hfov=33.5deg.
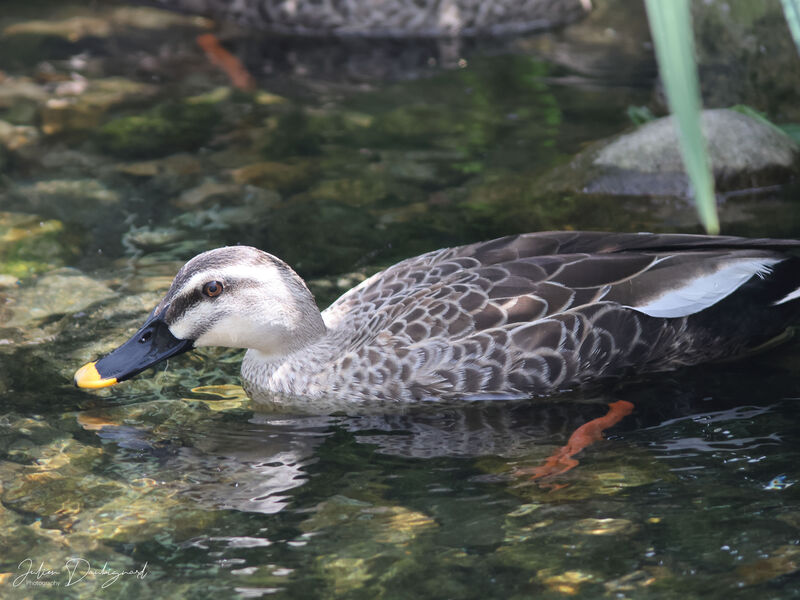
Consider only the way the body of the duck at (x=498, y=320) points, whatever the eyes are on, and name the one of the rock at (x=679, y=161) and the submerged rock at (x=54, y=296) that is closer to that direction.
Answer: the submerged rock

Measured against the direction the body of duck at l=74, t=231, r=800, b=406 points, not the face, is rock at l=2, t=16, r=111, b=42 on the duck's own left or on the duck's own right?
on the duck's own right

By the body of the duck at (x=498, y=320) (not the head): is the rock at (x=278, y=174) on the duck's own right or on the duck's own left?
on the duck's own right

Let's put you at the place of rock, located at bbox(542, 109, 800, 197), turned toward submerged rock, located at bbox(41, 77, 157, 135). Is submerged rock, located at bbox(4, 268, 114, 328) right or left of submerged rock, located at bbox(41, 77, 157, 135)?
left

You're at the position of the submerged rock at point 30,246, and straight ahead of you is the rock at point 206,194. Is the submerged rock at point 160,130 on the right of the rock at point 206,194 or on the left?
left

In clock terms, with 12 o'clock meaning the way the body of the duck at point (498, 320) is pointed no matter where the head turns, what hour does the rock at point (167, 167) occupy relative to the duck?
The rock is roughly at 2 o'clock from the duck.

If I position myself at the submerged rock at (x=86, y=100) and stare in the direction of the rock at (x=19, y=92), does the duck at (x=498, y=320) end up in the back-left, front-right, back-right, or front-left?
back-left

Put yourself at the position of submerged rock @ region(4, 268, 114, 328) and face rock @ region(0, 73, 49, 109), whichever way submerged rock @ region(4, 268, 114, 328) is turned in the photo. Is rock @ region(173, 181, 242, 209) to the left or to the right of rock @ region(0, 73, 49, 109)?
right

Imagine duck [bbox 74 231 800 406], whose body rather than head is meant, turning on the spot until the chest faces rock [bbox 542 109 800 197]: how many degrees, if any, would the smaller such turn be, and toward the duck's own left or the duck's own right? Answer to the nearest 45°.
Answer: approximately 135° to the duck's own right

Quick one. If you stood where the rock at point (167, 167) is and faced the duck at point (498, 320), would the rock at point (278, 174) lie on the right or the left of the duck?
left

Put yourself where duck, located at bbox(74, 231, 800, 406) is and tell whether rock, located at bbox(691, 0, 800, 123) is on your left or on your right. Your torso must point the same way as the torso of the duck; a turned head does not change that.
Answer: on your right

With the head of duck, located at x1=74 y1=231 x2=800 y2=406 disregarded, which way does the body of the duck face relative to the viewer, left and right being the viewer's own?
facing to the left of the viewer
